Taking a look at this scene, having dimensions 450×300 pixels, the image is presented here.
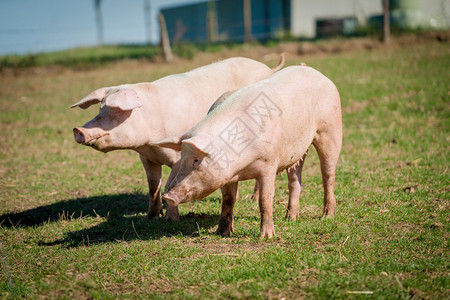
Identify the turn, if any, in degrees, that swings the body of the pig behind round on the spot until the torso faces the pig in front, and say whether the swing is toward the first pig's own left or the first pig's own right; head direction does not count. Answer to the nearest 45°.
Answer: approximately 90° to the first pig's own left

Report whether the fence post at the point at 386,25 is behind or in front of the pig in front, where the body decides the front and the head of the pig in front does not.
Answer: behind

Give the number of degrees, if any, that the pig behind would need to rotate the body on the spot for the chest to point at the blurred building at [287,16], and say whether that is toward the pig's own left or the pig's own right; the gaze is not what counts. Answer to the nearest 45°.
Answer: approximately 135° to the pig's own right

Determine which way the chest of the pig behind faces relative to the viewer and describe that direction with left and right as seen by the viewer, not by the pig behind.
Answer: facing the viewer and to the left of the viewer

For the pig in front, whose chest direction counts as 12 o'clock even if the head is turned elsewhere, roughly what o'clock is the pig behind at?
The pig behind is roughly at 3 o'clock from the pig in front.

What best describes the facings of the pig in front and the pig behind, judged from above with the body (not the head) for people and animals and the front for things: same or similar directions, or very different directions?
same or similar directions

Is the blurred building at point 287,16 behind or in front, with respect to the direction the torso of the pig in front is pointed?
behind

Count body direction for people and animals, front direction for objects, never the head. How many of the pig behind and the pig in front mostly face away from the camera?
0
